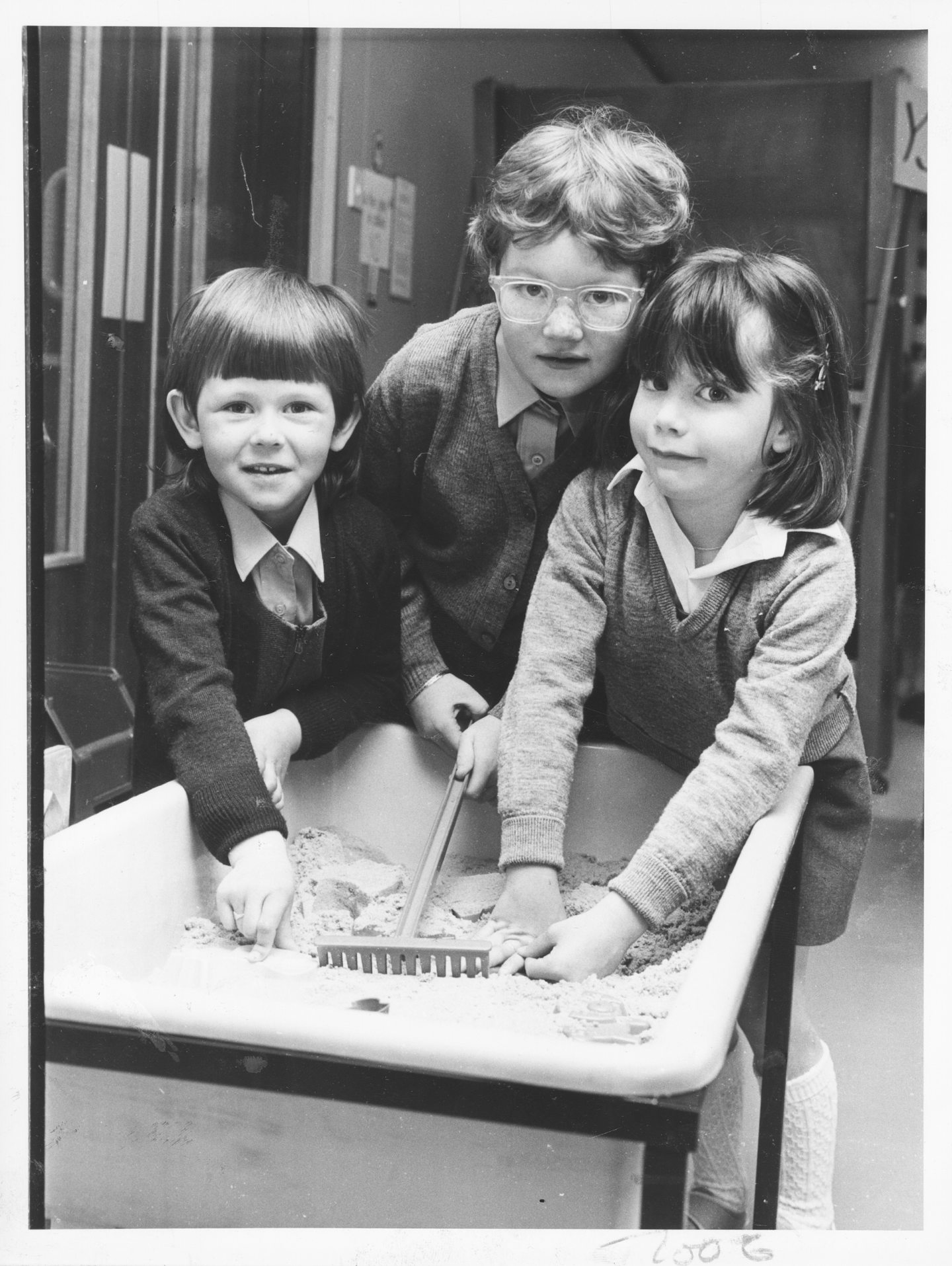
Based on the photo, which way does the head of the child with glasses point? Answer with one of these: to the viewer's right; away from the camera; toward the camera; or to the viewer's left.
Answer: toward the camera

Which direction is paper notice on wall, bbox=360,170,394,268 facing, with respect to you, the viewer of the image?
facing the viewer
